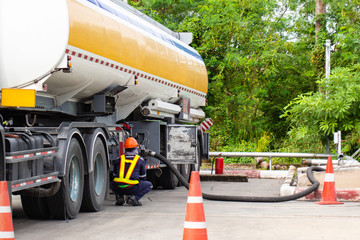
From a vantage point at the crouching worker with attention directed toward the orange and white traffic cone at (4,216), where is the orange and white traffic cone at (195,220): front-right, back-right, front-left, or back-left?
front-left

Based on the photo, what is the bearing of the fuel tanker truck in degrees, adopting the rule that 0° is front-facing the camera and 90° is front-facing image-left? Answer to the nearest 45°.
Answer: approximately 45°

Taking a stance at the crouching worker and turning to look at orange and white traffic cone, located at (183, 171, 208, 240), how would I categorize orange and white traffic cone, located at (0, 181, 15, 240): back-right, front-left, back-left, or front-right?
front-right

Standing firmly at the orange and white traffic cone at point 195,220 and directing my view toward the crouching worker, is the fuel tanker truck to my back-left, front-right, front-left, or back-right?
front-left

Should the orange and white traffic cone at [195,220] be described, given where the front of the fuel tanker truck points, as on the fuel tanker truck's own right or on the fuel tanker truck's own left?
on the fuel tanker truck's own left

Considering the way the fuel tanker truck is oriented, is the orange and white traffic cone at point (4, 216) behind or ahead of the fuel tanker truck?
ahead

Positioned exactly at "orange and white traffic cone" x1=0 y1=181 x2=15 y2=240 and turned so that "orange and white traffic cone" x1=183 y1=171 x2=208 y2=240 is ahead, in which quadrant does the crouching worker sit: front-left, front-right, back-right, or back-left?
front-left
